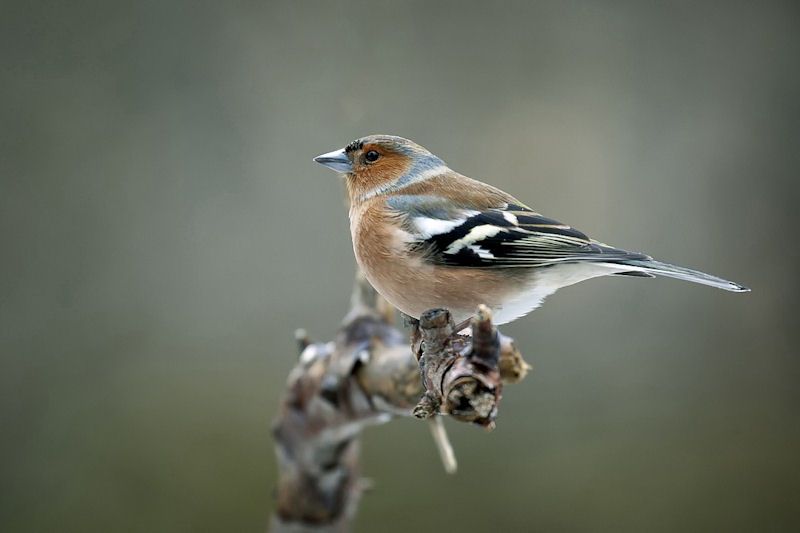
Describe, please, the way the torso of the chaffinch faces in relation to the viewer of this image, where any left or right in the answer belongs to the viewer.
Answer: facing to the left of the viewer
